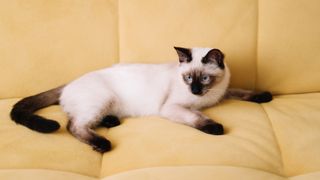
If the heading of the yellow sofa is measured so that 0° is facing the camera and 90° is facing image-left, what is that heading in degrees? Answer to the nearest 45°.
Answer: approximately 0°

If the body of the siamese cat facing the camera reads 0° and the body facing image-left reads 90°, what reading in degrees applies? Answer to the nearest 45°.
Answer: approximately 270°
